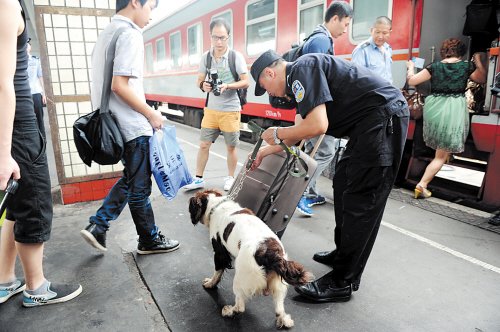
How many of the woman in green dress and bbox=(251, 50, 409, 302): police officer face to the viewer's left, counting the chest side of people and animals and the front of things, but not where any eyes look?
1

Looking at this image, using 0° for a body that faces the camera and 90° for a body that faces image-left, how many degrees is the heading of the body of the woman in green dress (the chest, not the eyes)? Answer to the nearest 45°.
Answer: approximately 180°

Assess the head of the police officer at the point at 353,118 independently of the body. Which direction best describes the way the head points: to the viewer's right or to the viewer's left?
to the viewer's left

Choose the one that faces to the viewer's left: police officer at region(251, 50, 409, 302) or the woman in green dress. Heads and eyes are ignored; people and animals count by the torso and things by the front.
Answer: the police officer

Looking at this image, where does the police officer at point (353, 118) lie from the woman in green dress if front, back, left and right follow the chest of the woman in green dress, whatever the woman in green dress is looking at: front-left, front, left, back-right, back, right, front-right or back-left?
back

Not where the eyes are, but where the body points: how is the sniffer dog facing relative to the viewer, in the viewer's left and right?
facing away from the viewer and to the left of the viewer

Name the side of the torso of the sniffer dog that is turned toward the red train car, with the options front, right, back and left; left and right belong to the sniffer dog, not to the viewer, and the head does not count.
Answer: right

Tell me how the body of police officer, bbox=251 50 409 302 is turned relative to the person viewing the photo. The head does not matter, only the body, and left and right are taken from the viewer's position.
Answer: facing to the left of the viewer

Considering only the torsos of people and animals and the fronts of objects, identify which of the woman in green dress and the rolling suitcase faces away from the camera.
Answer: the woman in green dress
